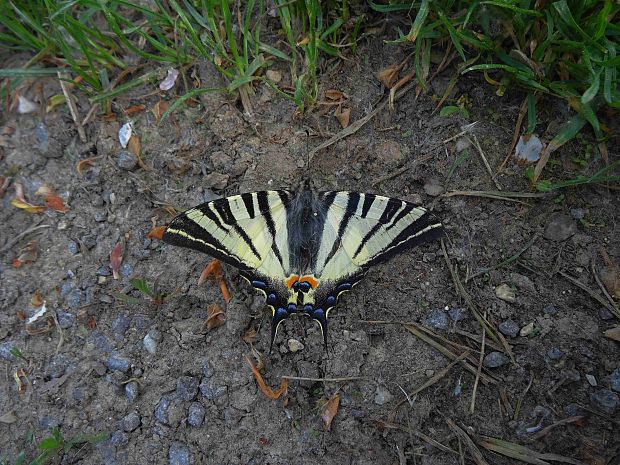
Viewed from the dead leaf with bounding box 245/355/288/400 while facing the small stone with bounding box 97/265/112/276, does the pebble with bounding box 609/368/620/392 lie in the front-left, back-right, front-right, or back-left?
back-right

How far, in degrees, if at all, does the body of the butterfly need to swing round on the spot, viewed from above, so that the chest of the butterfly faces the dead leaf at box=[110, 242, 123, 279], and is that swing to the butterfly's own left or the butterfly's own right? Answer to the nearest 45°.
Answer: approximately 90° to the butterfly's own left

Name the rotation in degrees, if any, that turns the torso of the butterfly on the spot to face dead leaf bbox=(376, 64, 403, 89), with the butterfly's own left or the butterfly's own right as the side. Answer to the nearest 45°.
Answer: approximately 45° to the butterfly's own right

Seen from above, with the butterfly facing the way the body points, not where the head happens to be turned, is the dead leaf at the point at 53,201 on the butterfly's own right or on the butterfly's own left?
on the butterfly's own left

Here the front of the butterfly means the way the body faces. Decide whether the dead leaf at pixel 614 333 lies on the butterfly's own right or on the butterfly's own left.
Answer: on the butterfly's own right

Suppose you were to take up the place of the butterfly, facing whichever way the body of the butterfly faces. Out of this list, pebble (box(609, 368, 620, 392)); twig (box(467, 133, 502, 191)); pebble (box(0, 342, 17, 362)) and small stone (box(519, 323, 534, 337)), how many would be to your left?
1

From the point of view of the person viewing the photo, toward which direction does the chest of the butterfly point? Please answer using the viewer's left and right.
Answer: facing away from the viewer

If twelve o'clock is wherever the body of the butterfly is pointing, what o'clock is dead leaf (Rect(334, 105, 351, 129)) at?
The dead leaf is roughly at 1 o'clock from the butterfly.

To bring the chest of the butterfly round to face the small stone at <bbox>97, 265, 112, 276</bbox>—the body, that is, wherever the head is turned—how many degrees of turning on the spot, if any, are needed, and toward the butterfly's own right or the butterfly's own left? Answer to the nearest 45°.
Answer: approximately 90° to the butterfly's own left

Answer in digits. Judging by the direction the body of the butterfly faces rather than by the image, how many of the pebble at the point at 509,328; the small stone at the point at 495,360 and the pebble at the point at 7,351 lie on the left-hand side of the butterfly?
1

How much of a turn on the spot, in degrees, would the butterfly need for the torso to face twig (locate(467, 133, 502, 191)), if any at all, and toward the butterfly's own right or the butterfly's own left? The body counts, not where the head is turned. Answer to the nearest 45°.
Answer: approximately 90° to the butterfly's own right

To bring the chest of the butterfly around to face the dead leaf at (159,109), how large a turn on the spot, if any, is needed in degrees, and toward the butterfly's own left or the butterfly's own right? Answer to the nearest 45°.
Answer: approximately 45° to the butterfly's own left

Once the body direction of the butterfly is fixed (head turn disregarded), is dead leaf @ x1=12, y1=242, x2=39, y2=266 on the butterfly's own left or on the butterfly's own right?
on the butterfly's own left

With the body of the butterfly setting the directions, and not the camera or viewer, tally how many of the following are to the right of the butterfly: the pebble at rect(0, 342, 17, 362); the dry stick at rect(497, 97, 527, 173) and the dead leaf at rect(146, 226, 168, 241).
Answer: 1

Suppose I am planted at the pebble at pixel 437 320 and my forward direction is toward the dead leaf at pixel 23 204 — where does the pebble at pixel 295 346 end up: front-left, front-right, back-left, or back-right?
front-left

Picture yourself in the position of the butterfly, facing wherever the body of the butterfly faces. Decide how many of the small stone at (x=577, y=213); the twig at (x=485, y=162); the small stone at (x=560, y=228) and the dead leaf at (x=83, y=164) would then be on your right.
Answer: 3

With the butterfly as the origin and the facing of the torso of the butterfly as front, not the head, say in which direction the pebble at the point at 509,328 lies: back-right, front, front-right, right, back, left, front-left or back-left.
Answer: back-right

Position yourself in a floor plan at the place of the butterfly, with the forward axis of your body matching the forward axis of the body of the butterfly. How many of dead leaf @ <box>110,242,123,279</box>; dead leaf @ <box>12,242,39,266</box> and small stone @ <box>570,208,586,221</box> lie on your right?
1
